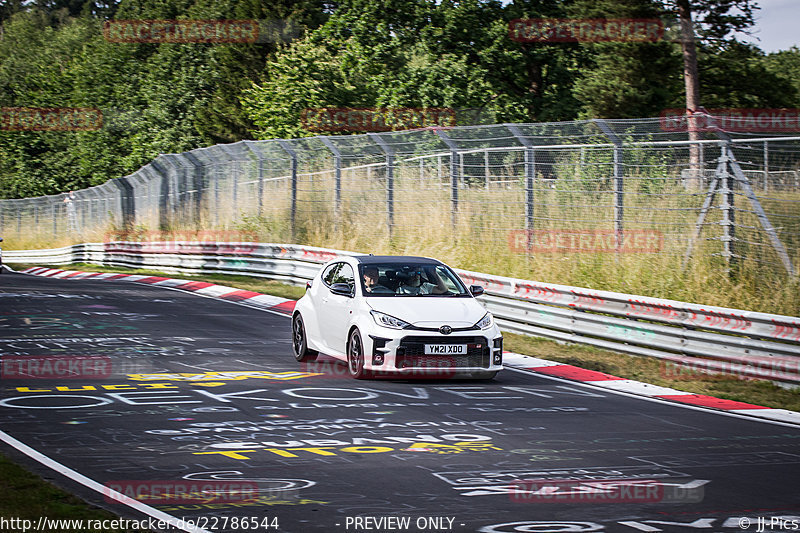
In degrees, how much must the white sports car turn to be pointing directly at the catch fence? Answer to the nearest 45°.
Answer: approximately 135° to its left

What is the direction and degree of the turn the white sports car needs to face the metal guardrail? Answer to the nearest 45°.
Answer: approximately 90° to its left

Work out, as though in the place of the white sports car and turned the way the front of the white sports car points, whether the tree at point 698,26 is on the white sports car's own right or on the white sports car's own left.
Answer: on the white sports car's own left

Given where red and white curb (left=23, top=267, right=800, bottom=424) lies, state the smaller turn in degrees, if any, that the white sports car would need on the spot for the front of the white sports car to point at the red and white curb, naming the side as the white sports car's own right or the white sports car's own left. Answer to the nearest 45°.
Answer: approximately 45° to the white sports car's own left

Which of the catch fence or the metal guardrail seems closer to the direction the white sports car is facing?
the metal guardrail

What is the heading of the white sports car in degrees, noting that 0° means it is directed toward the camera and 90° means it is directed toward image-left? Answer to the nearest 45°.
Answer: approximately 315°

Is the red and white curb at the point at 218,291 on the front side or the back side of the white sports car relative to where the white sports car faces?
on the back side

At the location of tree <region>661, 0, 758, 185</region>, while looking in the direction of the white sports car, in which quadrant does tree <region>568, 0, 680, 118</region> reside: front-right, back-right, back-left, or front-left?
back-right

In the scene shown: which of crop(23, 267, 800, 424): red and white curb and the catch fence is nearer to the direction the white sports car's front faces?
the red and white curb

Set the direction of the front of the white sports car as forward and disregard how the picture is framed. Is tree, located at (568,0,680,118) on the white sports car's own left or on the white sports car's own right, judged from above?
on the white sports car's own left
